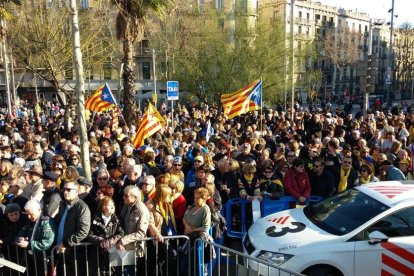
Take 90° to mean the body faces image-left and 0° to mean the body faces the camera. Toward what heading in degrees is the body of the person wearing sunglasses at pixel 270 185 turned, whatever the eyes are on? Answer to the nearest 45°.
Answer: approximately 0°

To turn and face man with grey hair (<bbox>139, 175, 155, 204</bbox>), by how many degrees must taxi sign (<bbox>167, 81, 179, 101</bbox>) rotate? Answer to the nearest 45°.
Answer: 0° — it already faces them

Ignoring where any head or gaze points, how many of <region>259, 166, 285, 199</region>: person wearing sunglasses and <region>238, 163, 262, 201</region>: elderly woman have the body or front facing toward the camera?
2

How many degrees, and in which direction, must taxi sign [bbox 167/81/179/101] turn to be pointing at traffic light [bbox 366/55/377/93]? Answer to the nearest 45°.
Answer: approximately 90° to its left

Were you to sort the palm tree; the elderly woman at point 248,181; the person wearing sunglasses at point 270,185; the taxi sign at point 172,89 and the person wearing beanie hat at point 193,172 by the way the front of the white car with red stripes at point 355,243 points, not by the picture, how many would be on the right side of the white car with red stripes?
5

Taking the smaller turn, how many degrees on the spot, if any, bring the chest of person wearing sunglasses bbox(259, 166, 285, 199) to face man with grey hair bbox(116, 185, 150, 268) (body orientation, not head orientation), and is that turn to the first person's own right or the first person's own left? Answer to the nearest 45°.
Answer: approximately 45° to the first person's own right

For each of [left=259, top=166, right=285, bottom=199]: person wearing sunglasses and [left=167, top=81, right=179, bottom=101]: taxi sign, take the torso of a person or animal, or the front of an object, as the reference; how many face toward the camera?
2

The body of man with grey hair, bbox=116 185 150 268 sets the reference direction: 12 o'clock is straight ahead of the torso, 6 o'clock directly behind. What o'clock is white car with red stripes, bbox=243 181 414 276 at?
The white car with red stripes is roughly at 8 o'clock from the man with grey hair.

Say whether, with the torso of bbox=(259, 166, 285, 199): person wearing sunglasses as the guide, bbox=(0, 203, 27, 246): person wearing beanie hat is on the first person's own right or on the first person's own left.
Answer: on the first person's own right

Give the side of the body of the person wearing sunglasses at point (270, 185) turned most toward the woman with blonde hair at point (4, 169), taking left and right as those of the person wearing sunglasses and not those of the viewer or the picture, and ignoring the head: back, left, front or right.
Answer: right

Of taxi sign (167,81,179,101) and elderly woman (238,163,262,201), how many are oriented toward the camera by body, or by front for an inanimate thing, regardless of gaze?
2

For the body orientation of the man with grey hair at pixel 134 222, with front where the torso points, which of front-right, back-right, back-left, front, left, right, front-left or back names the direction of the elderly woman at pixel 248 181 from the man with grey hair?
back

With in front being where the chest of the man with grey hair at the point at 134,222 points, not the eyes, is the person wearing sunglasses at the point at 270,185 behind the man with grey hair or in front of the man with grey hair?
behind
